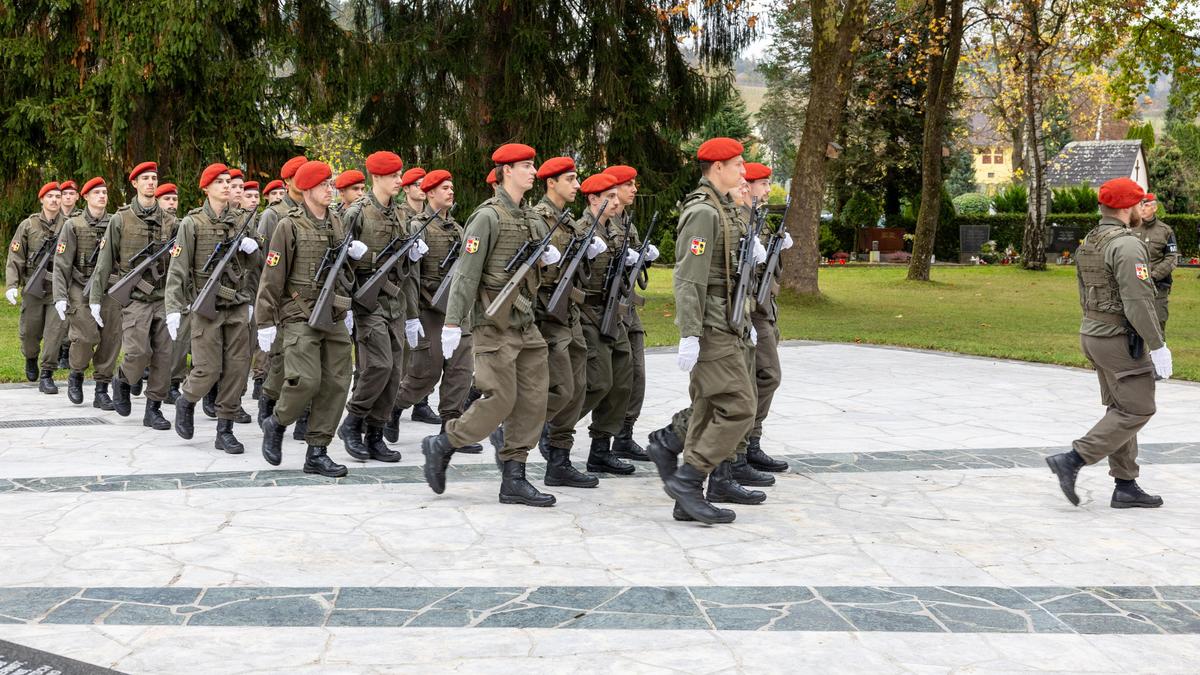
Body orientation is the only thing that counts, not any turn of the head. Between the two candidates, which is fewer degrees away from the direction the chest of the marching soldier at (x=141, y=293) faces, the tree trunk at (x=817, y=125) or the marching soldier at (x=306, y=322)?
the marching soldier

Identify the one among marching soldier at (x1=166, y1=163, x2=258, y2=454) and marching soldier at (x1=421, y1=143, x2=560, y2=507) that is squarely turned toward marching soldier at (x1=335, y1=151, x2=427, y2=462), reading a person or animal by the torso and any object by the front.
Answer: marching soldier at (x1=166, y1=163, x2=258, y2=454)

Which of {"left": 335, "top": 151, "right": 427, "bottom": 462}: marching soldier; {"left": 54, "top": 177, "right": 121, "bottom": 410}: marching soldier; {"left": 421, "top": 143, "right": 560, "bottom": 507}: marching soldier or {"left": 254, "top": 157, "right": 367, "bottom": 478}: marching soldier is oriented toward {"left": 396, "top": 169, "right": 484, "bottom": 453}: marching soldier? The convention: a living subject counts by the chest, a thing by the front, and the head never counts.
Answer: {"left": 54, "top": 177, "right": 121, "bottom": 410}: marching soldier

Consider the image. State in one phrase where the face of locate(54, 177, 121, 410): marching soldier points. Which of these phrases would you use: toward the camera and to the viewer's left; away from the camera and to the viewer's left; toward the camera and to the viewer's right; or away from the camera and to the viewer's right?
toward the camera and to the viewer's right

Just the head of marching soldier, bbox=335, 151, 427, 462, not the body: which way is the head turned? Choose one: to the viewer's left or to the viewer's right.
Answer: to the viewer's right

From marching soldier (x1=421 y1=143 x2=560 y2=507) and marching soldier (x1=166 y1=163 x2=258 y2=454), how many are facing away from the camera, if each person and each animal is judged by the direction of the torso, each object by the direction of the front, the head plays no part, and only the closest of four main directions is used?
0

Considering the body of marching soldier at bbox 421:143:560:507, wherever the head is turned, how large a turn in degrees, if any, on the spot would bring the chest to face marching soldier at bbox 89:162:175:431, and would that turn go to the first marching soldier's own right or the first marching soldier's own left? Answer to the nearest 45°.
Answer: approximately 180°

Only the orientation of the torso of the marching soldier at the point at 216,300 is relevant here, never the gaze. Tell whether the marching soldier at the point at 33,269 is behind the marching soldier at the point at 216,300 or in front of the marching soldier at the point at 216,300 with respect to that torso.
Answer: behind

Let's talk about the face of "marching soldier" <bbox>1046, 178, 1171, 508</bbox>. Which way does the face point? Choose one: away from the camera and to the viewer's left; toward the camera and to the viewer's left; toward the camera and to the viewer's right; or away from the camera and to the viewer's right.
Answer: away from the camera and to the viewer's right
